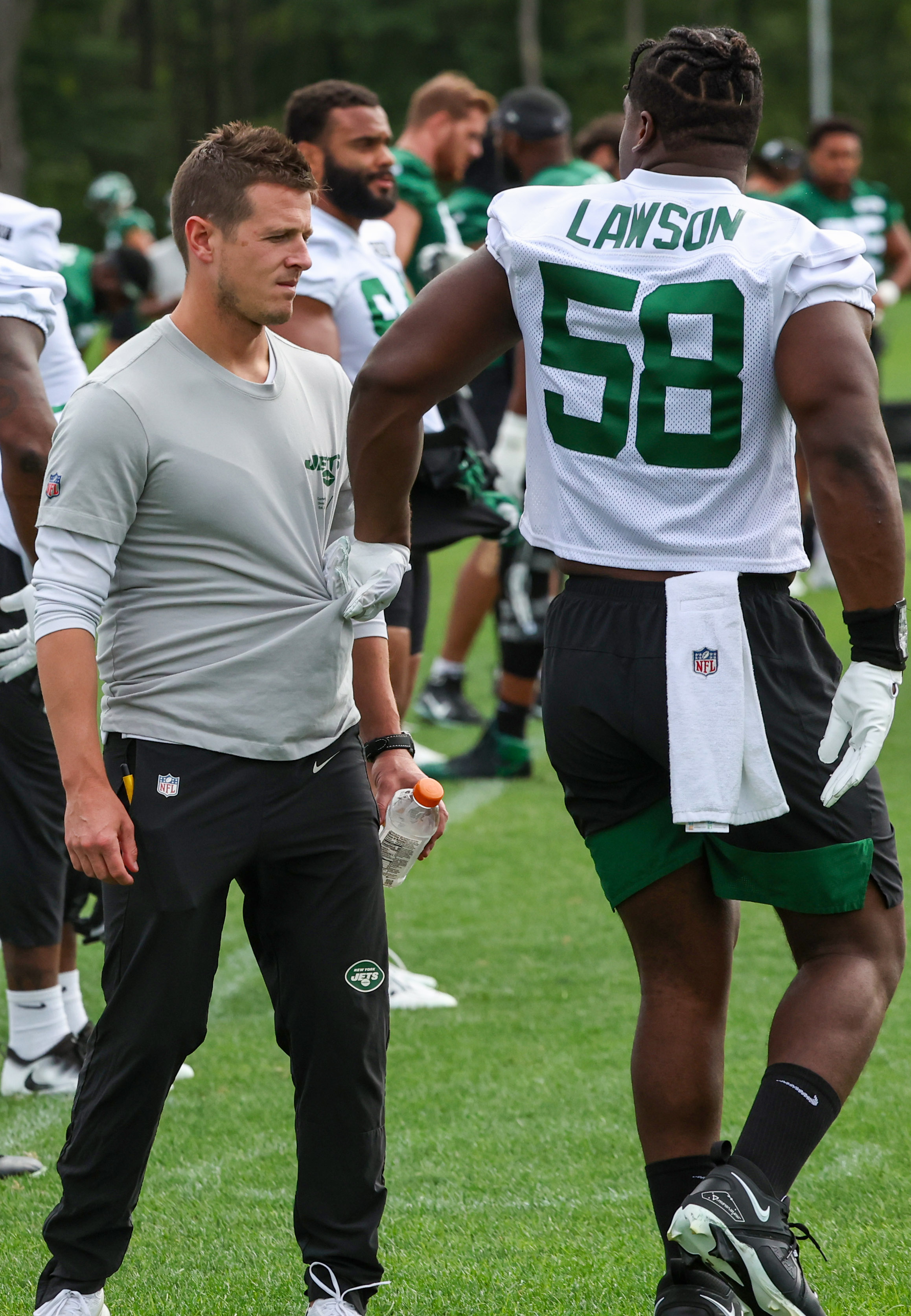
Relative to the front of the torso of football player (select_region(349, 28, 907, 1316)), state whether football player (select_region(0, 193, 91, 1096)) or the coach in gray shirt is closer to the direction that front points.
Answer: the football player

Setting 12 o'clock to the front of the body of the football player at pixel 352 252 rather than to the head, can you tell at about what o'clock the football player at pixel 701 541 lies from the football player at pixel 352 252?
the football player at pixel 701 541 is roughly at 1 o'clock from the football player at pixel 352 252.

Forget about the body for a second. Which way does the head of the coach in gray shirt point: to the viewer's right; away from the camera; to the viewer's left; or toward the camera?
to the viewer's right

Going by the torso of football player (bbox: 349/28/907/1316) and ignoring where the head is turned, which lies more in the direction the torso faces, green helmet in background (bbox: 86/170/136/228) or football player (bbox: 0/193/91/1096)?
the green helmet in background

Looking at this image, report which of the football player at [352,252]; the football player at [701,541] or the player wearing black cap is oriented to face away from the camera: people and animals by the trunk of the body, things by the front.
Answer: the football player at [701,541]

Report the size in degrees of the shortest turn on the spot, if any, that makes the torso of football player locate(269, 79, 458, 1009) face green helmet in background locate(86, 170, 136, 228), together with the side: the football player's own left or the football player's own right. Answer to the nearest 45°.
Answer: approximately 135° to the football player's own left

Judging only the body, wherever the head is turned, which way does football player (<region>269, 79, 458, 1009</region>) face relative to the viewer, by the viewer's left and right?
facing the viewer and to the right of the viewer

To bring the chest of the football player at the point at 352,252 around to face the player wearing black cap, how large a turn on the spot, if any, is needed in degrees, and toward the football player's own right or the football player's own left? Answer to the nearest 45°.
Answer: approximately 135° to the football player's own left

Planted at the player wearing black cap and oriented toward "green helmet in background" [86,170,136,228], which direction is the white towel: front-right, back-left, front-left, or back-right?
back-left

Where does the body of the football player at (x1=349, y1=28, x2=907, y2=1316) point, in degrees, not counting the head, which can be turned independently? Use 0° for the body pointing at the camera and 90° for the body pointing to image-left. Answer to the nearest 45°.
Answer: approximately 180°

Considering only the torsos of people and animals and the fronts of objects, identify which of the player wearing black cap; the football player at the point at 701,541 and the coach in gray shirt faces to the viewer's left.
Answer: the player wearing black cap

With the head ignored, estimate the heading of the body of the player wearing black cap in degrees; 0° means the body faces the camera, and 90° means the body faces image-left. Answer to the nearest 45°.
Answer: approximately 90°

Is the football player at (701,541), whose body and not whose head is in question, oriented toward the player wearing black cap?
yes
